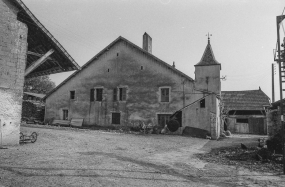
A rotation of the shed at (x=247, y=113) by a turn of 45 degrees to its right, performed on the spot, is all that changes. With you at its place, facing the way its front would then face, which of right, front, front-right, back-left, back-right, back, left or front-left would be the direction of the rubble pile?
front-left

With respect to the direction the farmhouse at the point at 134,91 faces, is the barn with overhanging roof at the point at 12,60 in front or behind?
in front

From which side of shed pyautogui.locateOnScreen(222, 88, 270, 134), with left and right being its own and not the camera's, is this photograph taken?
front

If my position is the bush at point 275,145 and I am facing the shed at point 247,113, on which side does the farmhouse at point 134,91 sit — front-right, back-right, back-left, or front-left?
front-left

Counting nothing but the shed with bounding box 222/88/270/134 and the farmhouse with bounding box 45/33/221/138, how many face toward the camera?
2

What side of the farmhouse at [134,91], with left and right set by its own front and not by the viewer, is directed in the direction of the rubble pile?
front

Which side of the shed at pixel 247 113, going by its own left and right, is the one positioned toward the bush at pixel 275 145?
front

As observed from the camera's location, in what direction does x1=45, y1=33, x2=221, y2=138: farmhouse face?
facing the viewer

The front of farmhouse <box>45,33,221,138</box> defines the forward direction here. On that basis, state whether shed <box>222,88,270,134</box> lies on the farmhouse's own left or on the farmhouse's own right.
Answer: on the farmhouse's own left
